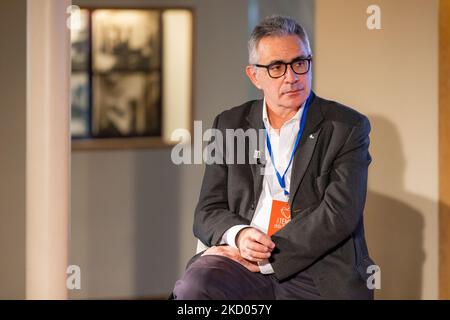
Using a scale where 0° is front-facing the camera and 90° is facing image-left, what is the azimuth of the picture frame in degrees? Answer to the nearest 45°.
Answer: approximately 0°

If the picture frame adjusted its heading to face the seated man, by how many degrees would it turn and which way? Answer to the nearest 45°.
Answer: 0° — it already faces them
